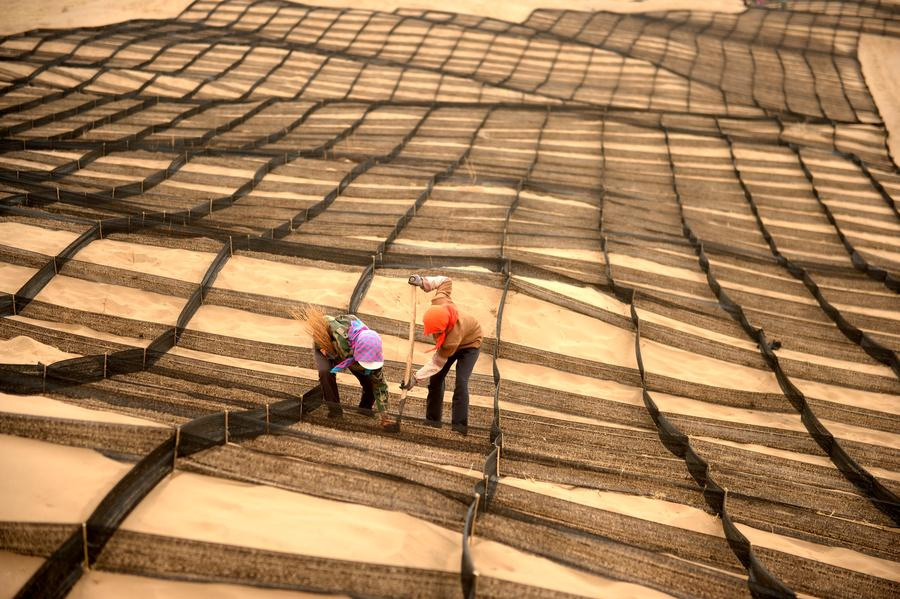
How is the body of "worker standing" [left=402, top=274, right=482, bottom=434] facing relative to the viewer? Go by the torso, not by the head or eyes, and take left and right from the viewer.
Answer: facing the viewer and to the left of the viewer
